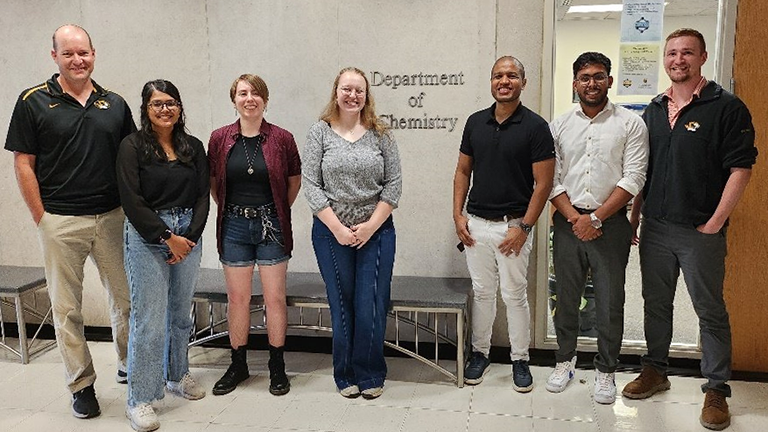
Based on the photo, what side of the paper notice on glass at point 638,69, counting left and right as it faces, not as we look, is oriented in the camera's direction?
front

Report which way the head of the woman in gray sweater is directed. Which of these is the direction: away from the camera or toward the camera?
toward the camera

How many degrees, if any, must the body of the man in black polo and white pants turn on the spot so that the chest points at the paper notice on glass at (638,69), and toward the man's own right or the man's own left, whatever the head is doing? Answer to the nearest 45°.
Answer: approximately 135° to the man's own left

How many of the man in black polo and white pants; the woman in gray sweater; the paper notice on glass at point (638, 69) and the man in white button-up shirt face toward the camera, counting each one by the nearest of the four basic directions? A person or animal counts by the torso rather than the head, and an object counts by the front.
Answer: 4

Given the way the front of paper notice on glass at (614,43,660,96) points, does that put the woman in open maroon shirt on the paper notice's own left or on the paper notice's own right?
on the paper notice's own right

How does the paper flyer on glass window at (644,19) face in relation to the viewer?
toward the camera

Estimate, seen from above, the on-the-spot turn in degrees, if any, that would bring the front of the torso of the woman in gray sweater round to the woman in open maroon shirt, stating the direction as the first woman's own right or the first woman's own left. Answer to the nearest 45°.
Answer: approximately 90° to the first woman's own right

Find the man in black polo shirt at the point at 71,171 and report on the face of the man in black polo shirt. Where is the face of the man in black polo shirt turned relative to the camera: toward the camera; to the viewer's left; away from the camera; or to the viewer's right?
toward the camera

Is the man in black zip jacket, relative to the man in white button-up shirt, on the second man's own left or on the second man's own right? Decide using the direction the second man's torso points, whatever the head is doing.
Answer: on the second man's own left

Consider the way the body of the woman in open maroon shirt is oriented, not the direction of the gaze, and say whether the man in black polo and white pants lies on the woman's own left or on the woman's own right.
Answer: on the woman's own left

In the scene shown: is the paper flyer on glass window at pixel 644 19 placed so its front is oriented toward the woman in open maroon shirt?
no

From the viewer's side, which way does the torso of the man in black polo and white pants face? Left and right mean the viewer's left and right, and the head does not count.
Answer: facing the viewer

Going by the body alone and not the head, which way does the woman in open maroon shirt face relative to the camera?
toward the camera

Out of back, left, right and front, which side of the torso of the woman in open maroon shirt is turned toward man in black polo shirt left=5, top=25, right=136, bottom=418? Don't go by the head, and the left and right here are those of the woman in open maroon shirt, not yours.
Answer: right

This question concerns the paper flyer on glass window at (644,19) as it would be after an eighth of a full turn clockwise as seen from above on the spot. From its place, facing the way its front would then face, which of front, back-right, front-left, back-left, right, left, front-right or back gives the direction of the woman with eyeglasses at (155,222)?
front

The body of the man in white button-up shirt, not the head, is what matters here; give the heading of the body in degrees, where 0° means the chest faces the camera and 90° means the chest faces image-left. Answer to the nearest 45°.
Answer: approximately 0°

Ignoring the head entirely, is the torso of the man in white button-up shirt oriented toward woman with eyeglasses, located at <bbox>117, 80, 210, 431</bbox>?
no

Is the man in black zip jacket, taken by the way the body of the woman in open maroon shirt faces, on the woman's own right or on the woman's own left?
on the woman's own left
